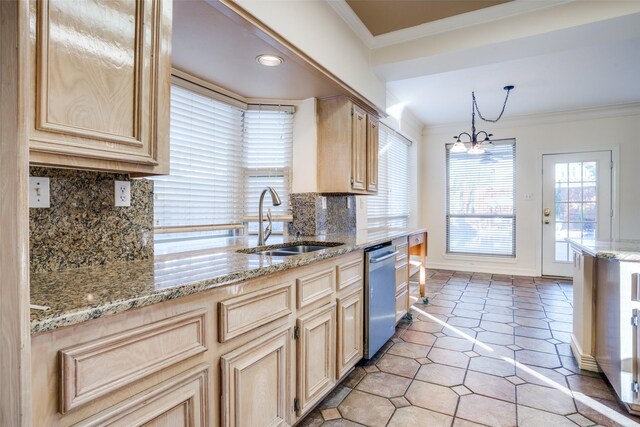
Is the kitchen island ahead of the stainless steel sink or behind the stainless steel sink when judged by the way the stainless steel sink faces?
ahead

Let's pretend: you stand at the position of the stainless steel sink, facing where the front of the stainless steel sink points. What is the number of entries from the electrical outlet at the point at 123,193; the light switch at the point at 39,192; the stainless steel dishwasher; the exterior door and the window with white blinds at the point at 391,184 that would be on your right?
2

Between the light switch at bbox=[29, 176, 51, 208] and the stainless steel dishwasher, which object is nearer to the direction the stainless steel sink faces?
the stainless steel dishwasher

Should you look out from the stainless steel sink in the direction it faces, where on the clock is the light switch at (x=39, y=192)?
The light switch is roughly at 3 o'clock from the stainless steel sink.

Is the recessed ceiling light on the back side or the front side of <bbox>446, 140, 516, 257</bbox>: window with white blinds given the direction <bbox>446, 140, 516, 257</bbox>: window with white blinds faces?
on the front side

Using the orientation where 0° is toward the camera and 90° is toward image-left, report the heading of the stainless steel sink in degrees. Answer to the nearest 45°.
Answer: approximately 315°

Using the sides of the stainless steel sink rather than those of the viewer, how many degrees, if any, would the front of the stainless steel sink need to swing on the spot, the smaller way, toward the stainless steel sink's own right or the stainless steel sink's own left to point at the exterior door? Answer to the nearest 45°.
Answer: approximately 90° to the stainless steel sink's own left

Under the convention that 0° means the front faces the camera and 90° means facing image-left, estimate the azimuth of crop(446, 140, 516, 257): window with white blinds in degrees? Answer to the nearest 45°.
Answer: approximately 0°

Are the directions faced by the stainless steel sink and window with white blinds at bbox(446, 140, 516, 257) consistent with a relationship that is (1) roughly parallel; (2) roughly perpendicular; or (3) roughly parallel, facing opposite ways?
roughly perpendicular
